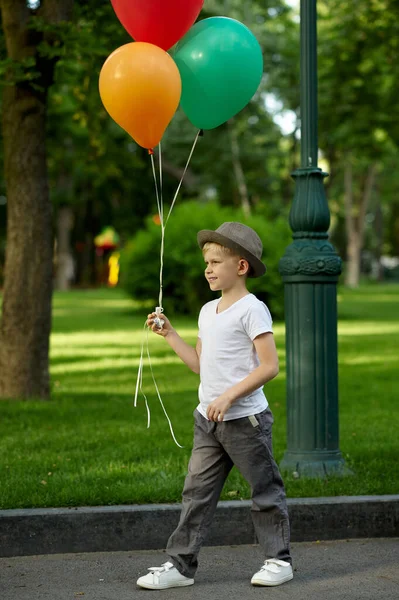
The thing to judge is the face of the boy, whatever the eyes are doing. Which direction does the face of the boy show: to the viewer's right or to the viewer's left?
to the viewer's left

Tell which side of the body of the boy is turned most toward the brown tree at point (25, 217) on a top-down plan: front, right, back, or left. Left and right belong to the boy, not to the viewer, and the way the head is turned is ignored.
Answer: right

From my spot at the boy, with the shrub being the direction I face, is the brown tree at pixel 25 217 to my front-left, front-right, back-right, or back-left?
front-left

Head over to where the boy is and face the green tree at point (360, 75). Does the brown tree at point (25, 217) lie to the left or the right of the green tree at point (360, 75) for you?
left

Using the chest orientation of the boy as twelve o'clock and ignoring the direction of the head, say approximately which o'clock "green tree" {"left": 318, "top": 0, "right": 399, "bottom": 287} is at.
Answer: The green tree is roughly at 5 o'clock from the boy.

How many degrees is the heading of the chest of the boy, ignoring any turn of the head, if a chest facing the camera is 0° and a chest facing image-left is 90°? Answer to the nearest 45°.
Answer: approximately 45°

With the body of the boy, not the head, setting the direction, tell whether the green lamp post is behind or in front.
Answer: behind
